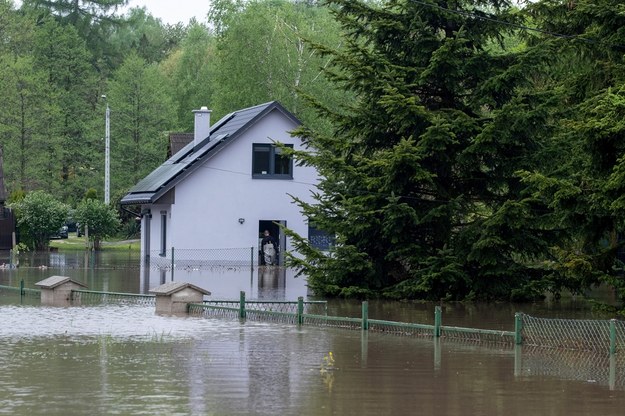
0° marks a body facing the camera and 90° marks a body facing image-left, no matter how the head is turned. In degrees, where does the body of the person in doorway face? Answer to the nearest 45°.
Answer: approximately 0°

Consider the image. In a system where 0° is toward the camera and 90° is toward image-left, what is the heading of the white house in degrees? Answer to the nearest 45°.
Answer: approximately 0°
